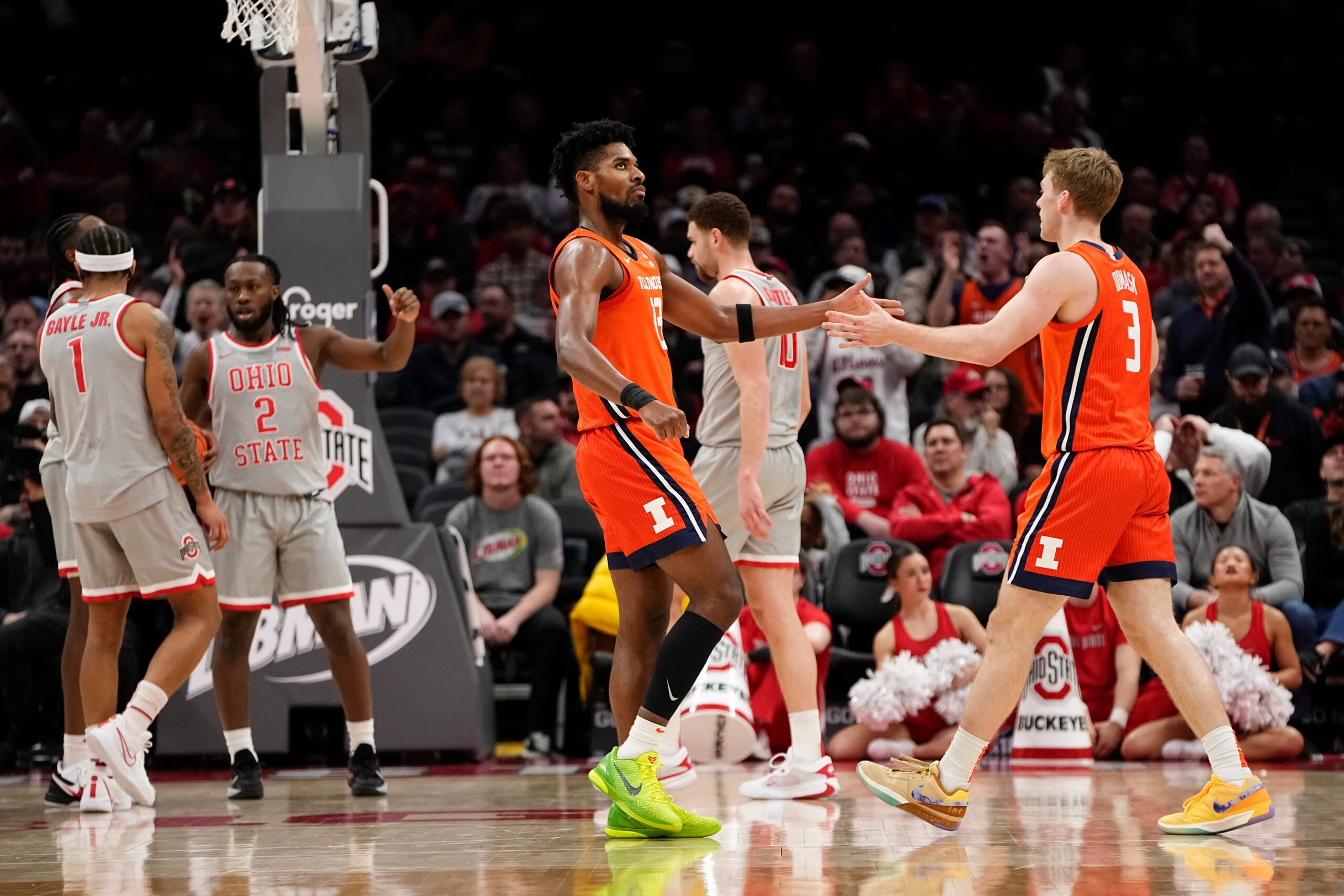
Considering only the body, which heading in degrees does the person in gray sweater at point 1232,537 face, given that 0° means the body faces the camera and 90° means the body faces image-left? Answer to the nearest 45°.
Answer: approximately 45°

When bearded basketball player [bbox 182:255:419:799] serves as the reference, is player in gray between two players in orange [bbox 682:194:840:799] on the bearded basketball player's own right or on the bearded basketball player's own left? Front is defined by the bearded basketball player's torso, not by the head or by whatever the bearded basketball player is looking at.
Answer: on the bearded basketball player's own left

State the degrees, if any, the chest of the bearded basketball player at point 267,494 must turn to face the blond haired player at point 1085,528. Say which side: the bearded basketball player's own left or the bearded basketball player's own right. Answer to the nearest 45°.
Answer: approximately 45° to the bearded basketball player's own left

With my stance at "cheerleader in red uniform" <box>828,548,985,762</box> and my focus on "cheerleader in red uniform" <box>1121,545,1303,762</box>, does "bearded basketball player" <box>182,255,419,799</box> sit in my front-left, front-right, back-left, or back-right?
back-right

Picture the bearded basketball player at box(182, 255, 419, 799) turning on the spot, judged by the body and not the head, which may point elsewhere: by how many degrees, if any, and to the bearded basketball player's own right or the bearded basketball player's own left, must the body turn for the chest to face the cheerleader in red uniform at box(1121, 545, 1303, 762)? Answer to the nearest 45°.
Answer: approximately 90° to the bearded basketball player's own left

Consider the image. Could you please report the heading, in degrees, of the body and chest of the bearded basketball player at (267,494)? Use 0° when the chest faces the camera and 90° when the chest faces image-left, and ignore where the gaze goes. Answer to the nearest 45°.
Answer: approximately 0°

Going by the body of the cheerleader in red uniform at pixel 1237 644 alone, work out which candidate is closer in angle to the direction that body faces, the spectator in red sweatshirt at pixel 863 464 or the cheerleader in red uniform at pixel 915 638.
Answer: the cheerleader in red uniform
